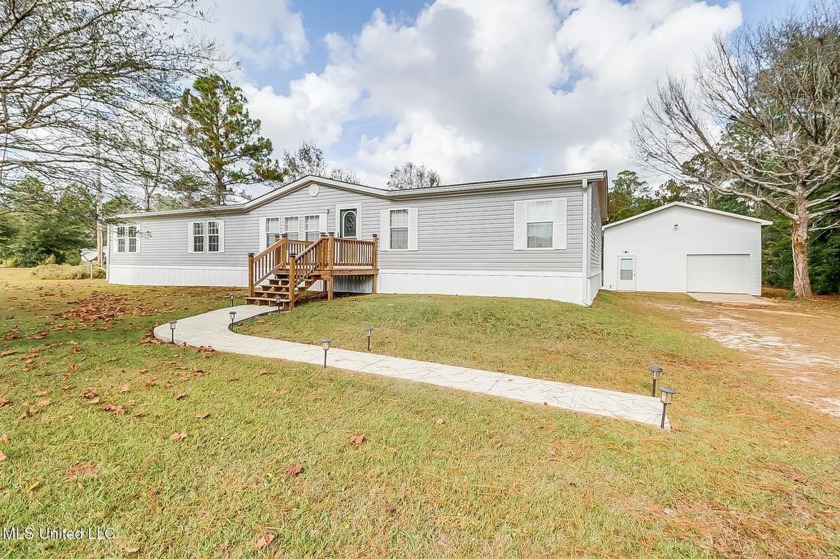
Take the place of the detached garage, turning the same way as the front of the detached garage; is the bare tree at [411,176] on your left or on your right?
on your right

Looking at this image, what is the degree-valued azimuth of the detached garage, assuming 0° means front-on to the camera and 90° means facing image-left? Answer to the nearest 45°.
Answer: approximately 0°

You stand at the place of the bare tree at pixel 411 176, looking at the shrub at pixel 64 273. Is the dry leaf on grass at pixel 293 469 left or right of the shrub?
left

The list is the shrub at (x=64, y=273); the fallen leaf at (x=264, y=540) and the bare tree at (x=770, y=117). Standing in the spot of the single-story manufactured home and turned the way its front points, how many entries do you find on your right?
1

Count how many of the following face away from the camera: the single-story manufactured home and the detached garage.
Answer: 0

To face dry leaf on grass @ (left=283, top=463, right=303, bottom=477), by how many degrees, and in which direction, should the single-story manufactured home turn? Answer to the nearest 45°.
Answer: approximately 45° to its left

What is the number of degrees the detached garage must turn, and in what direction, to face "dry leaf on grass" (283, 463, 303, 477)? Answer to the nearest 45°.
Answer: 0° — it already faces it

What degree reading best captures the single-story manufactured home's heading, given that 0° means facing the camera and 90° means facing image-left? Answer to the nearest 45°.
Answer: approximately 45°

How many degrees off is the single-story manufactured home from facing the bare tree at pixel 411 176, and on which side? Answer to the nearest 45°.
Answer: approximately 135° to its right

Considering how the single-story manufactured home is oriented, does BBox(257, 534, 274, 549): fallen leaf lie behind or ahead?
ahead

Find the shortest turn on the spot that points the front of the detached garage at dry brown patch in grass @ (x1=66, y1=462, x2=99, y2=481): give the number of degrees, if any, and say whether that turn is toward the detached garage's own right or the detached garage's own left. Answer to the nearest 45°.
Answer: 0° — it already faces it
